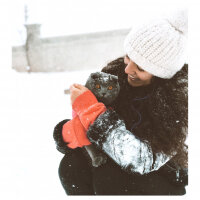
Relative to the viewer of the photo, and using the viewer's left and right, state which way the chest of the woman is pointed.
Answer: facing the viewer and to the left of the viewer
